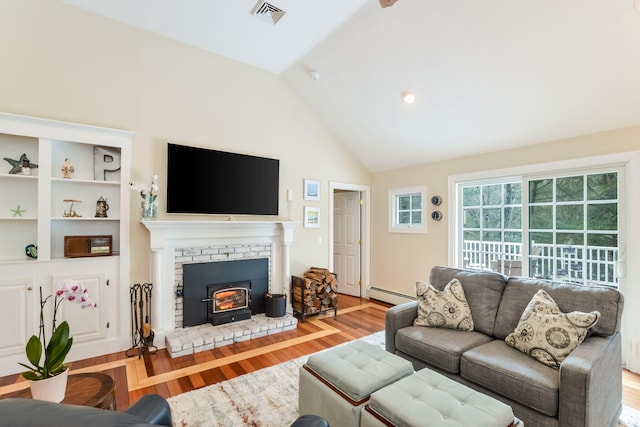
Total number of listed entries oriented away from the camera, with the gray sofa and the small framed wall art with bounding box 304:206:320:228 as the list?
0

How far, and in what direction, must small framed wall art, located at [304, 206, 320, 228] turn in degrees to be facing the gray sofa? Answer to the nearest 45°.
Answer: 0° — it already faces it

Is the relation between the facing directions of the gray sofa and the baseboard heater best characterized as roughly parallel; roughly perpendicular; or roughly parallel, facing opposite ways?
roughly parallel

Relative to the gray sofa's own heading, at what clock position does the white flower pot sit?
The white flower pot is roughly at 12 o'clock from the gray sofa.

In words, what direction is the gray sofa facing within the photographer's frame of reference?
facing the viewer and to the left of the viewer

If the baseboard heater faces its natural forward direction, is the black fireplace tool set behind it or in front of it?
in front

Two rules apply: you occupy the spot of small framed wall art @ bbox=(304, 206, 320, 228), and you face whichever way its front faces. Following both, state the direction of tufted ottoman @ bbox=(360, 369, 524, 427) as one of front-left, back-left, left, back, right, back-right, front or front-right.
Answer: front-right

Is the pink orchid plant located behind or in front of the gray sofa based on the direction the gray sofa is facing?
in front

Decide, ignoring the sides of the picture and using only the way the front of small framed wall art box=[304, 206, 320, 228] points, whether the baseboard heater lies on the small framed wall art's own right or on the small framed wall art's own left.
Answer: on the small framed wall art's own left

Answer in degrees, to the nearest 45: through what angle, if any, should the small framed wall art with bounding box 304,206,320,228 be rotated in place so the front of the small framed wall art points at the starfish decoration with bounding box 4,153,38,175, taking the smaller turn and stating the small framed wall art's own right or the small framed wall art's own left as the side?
approximately 90° to the small framed wall art's own right

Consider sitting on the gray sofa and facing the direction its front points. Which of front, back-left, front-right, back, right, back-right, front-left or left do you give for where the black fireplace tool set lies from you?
front-right

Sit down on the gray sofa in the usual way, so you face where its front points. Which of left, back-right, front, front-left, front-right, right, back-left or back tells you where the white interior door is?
right

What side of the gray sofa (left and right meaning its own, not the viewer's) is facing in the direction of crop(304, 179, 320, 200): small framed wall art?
right

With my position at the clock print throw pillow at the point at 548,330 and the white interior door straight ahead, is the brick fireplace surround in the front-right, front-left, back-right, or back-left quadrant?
front-left

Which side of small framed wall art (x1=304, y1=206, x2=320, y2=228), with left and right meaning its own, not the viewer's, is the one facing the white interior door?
left

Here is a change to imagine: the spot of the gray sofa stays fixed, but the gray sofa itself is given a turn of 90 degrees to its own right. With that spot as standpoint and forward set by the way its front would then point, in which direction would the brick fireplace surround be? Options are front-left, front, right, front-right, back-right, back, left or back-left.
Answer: front-left

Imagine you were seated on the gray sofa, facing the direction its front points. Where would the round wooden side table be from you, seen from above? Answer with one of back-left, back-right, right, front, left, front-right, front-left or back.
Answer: front

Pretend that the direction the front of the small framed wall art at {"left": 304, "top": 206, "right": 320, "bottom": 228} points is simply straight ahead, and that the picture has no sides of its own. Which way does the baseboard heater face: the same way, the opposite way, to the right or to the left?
to the right

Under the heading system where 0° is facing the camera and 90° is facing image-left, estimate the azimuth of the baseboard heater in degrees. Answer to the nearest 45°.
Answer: approximately 45°

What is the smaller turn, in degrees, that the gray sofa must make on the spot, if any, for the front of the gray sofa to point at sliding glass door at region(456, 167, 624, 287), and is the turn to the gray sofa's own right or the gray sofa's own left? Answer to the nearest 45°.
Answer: approximately 135° to the gray sofa's own right

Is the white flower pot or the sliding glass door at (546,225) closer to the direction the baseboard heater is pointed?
the white flower pot
